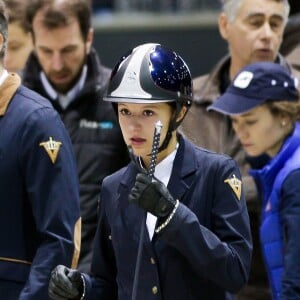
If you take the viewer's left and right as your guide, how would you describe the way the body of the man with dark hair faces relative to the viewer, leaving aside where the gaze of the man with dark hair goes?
facing the viewer
